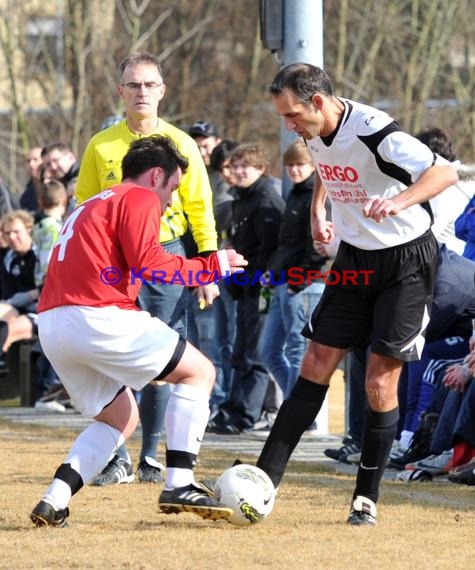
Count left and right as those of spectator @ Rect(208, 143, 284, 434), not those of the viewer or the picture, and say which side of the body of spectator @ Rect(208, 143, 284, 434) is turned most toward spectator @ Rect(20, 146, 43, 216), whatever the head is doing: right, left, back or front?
right

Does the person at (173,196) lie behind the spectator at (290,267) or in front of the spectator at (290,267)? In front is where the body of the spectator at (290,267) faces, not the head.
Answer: in front

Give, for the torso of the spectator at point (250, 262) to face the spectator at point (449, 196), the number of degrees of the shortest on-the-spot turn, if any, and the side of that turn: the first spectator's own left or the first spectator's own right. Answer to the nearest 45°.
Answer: approximately 90° to the first spectator's own left

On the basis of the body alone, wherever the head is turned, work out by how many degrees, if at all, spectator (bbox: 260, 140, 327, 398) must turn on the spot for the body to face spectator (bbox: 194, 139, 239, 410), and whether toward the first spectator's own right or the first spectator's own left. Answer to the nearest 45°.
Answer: approximately 90° to the first spectator's own right

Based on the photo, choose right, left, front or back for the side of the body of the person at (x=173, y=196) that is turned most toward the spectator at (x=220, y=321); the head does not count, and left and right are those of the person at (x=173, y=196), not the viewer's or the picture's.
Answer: back

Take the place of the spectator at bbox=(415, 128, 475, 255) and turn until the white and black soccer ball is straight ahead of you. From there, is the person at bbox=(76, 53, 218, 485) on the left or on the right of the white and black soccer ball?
right

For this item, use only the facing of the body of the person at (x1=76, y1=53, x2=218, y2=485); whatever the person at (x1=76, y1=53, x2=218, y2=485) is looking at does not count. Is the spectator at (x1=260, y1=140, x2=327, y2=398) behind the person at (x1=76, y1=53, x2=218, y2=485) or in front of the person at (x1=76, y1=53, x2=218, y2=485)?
behind

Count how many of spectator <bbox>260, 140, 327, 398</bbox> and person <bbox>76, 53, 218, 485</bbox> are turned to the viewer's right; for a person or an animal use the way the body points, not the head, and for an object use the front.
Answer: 0

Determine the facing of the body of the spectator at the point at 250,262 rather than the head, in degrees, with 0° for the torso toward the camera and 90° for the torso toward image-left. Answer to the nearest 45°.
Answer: approximately 45°

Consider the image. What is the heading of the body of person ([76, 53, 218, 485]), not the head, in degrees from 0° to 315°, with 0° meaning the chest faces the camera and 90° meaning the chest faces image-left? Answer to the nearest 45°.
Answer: approximately 0°
